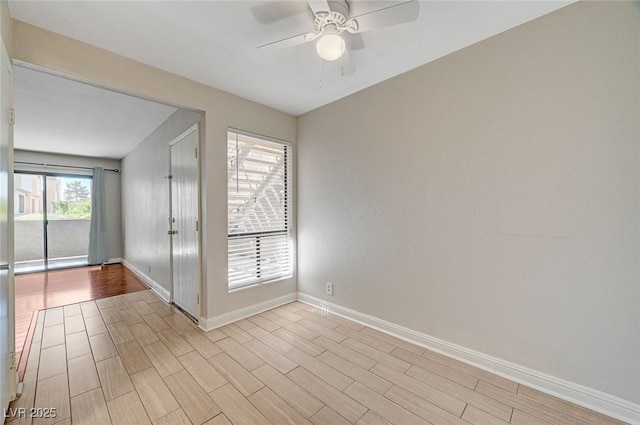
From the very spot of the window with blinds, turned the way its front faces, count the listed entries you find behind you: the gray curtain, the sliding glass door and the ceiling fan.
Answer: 2

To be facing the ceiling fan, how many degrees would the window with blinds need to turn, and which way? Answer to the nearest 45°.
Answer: approximately 45° to its right

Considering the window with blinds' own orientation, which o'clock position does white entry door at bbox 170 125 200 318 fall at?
The white entry door is roughly at 5 o'clock from the window with blinds.

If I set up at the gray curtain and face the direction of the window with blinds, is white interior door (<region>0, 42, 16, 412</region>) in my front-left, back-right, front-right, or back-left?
front-right

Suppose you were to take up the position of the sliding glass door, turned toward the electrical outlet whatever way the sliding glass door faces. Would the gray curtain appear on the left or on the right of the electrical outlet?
left

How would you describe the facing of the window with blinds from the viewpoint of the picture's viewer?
facing the viewer and to the right of the viewer

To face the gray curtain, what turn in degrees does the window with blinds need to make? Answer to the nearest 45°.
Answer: approximately 180°

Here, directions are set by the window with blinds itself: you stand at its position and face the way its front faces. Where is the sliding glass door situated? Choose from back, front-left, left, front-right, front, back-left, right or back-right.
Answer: back

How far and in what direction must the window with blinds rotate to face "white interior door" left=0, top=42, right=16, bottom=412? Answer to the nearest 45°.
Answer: approximately 90° to its right

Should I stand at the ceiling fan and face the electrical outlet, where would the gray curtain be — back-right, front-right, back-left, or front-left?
front-left

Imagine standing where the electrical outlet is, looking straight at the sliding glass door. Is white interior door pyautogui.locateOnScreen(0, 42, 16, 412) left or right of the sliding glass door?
left
